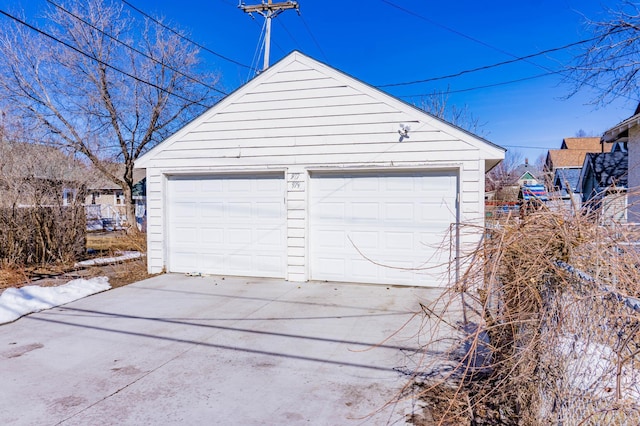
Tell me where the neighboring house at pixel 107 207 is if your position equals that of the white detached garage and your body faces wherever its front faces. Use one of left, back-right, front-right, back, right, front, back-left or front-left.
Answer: back-right

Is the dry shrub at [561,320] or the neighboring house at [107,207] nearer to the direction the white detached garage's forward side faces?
the dry shrub

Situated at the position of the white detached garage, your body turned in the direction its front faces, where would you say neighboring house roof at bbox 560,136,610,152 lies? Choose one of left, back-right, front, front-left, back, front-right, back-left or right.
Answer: back-left

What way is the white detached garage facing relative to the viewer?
toward the camera

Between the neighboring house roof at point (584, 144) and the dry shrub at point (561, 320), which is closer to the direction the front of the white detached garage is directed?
the dry shrub

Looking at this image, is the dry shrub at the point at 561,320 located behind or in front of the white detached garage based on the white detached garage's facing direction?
in front

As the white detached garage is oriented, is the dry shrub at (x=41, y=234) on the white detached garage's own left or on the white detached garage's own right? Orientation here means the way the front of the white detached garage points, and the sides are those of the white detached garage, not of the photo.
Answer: on the white detached garage's own right

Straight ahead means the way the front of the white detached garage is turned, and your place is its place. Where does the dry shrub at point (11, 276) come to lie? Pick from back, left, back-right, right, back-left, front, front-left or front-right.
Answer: right

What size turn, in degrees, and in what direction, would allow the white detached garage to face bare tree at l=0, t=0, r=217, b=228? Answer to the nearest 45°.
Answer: approximately 135° to its right
